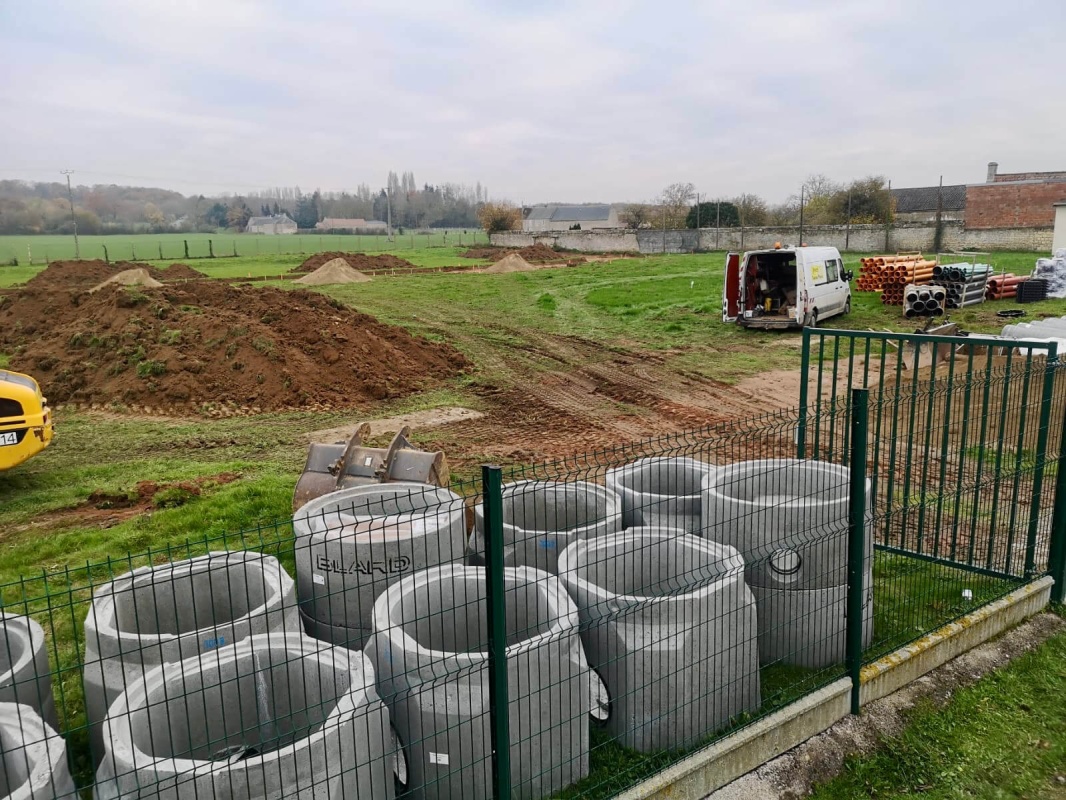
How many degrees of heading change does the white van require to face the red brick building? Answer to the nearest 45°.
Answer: approximately 45° to its left

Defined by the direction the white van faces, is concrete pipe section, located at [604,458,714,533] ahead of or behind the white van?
behind

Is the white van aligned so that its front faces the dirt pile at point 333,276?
no

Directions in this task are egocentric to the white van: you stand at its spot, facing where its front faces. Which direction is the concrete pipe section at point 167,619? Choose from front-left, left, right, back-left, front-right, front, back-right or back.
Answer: back-right

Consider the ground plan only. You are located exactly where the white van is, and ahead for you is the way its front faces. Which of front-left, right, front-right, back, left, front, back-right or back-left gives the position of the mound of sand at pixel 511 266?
left

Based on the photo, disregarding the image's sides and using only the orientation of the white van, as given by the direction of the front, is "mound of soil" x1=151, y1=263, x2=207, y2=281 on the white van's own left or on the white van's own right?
on the white van's own left

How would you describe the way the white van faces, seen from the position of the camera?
facing away from the viewer and to the right of the viewer

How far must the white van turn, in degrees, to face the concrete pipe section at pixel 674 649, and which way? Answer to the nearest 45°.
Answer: approximately 135° to its right

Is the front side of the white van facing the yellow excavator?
no

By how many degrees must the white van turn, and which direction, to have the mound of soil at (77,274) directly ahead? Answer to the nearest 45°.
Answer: approximately 135° to its left

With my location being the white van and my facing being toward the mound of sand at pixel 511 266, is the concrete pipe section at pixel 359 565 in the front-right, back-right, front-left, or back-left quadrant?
back-left

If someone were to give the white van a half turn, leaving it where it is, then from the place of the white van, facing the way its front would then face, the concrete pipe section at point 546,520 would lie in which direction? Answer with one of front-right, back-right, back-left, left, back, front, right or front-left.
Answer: front-left

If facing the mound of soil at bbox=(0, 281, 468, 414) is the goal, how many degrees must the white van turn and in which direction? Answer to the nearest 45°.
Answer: approximately 180°

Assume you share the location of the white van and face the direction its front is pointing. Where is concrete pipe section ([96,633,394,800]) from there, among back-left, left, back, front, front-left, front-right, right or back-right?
back-right

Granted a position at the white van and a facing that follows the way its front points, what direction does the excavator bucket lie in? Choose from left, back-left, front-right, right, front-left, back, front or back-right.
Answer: back-right

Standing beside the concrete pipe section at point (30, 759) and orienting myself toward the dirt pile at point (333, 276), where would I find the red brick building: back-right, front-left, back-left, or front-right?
front-right

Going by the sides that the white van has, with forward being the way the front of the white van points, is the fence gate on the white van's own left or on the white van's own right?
on the white van's own right

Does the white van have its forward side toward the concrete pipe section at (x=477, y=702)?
no

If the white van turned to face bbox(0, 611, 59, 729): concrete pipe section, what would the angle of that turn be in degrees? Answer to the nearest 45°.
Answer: approximately 135° to its right
